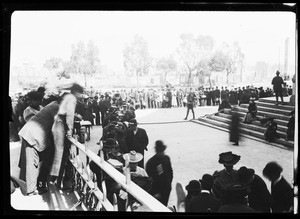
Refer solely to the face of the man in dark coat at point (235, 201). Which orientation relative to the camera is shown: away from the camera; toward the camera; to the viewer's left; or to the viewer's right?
away from the camera

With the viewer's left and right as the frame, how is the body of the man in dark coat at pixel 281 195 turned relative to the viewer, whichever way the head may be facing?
facing away from the viewer and to the left of the viewer

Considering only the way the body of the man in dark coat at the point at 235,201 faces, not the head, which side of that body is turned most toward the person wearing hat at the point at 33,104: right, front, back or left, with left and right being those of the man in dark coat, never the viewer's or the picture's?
left

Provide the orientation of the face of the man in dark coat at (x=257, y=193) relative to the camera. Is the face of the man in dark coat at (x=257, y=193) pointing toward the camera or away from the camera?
away from the camera

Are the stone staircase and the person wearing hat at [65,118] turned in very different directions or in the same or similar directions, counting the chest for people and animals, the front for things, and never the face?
very different directions

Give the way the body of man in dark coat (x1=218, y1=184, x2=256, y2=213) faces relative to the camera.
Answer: away from the camera

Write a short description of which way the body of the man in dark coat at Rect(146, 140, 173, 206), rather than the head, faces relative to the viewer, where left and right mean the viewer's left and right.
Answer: facing away from the viewer and to the right of the viewer

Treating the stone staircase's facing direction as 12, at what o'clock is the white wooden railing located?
The white wooden railing is roughly at 11 o'clock from the stone staircase.
